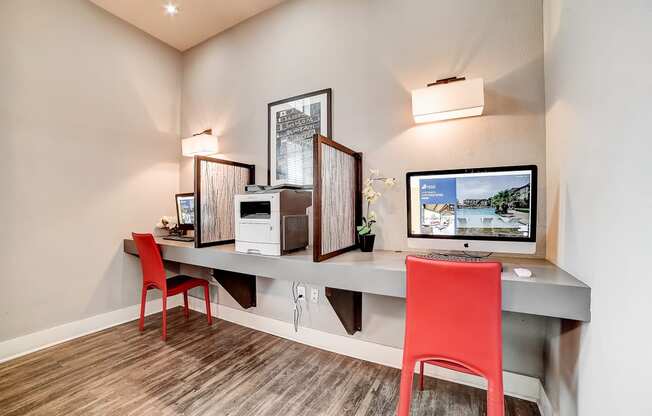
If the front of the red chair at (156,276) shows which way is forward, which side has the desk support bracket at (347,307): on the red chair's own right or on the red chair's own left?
on the red chair's own right

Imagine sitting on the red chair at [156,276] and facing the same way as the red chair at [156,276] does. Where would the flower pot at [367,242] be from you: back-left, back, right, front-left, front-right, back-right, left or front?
right

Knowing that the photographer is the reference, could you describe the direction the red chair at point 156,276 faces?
facing away from the viewer and to the right of the viewer

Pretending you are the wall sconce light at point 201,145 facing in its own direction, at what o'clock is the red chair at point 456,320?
The red chair is roughly at 10 o'clock from the wall sconce light.

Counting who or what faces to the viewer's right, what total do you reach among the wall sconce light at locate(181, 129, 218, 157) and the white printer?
0

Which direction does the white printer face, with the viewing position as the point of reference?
facing the viewer and to the left of the viewer

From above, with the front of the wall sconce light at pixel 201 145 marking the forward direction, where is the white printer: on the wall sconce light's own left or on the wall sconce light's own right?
on the wall sconce light's own left

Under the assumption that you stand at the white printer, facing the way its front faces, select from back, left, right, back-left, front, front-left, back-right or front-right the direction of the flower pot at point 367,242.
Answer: back-left
